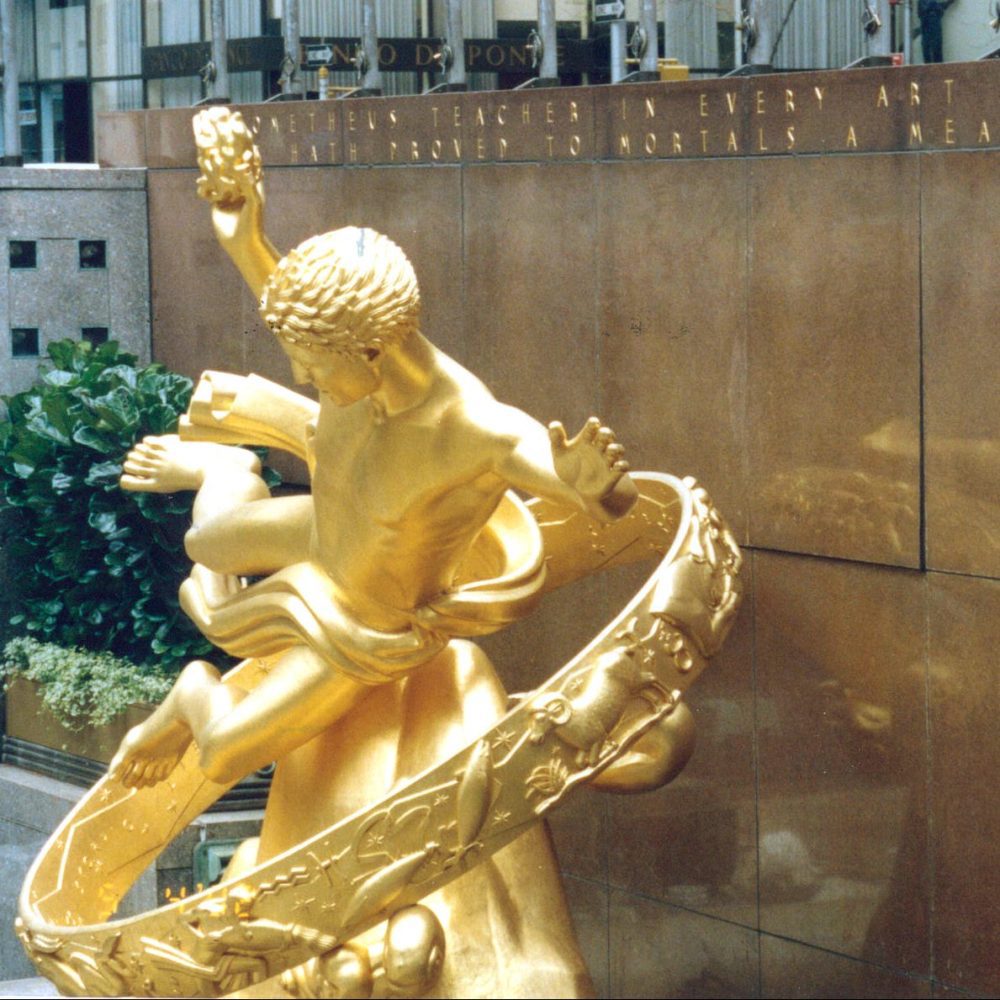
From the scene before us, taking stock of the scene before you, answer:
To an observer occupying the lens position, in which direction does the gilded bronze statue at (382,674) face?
facing the viewer and to the left of the viewer

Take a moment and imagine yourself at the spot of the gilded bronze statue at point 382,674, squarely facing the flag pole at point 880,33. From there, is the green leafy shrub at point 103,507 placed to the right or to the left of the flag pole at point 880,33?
left

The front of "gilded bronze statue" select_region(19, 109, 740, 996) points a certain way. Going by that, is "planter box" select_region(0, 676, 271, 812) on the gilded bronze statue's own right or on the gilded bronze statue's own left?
on the gilded bronze statue's own right

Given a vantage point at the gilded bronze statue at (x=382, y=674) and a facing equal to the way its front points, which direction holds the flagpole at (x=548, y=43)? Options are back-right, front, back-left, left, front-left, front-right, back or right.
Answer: back-right

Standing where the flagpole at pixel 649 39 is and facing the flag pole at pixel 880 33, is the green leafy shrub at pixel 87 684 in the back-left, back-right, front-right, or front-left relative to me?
back-right

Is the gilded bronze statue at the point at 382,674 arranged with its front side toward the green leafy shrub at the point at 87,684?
no

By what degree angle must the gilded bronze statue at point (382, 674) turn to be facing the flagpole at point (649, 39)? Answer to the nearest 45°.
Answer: approximately 135° to its right

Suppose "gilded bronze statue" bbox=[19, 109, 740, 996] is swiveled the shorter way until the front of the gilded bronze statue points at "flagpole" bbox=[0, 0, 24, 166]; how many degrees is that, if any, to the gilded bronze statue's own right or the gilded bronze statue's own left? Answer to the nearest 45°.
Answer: approximately 135° to the gilded bronze statue's own right

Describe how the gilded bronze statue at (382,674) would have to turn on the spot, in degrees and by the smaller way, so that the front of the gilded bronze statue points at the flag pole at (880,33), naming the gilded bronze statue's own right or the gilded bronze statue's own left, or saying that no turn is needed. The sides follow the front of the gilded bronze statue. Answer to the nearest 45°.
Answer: approximately 180°

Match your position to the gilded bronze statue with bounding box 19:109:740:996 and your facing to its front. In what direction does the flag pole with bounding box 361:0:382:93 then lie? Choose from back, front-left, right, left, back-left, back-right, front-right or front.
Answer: back-right

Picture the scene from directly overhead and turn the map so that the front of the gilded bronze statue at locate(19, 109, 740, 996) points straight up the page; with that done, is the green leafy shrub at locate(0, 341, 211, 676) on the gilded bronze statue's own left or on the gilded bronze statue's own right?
on the gilded bronze statue's own right
